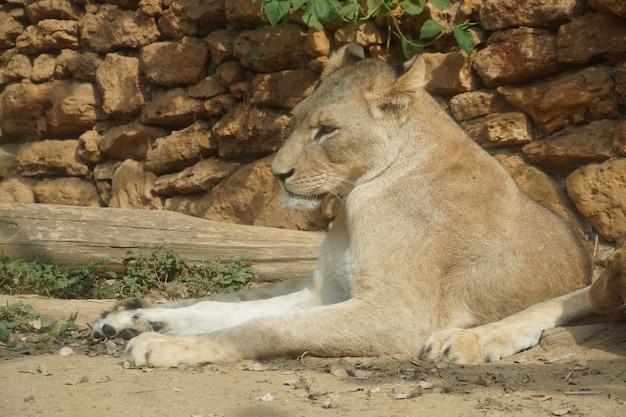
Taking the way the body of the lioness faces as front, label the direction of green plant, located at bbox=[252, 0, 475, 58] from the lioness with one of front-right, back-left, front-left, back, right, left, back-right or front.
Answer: right

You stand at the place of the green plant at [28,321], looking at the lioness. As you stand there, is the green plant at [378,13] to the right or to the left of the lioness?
left

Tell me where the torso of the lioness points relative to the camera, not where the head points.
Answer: to the viewer's left

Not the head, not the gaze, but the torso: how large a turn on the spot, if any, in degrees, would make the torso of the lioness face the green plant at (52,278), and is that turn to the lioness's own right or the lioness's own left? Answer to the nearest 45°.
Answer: approximately 45° to the lioness's own right

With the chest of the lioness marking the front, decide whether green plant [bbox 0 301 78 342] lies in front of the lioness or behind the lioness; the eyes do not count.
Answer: in front

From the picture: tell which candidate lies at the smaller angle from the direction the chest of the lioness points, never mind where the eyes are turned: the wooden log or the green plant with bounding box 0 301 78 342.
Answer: the green plant
